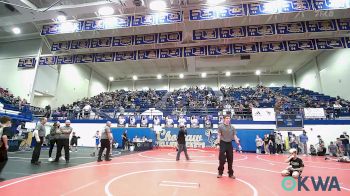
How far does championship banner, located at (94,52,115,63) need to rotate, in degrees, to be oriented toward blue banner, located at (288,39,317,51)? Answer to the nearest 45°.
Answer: approximately 45° to its left

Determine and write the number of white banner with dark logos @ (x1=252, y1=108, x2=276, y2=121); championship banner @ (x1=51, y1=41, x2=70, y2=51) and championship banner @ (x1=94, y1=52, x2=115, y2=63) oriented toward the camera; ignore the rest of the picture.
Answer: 3

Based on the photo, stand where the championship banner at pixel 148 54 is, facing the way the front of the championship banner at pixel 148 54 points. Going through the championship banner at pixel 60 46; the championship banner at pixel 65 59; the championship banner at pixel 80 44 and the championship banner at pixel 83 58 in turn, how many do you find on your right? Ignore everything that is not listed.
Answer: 4

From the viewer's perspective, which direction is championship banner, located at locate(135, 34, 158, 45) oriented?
toward the camera

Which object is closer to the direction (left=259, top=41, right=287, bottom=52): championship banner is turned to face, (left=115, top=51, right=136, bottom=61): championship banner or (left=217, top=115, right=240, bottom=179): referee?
the referee

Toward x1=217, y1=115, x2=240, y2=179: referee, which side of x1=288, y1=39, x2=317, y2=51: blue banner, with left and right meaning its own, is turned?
front

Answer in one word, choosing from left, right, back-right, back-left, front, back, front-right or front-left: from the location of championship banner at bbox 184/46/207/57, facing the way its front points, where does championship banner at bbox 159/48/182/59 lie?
right

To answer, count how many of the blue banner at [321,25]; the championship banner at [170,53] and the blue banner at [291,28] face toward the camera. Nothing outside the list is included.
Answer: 3

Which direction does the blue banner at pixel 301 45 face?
toward the camera

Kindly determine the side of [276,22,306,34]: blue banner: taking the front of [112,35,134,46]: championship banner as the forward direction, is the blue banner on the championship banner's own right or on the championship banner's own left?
on the championship banner's own left

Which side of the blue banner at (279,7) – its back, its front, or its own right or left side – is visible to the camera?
front
